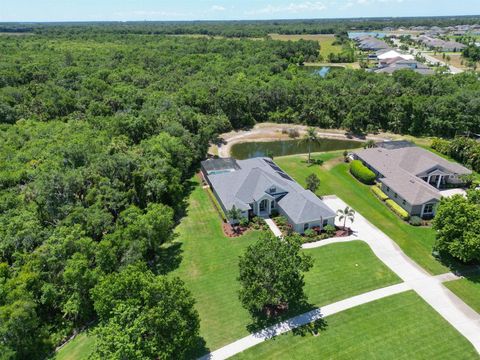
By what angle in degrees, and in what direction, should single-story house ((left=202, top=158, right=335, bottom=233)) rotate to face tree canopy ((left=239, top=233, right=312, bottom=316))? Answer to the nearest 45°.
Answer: approximately 45° to its right

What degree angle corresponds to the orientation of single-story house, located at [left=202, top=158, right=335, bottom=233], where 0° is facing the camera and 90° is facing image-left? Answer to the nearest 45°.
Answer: approximately 315°

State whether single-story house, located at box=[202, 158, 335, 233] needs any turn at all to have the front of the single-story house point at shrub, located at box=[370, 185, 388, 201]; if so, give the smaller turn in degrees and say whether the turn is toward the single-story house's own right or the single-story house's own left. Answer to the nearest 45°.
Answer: approximately 45° to the single-story house's own left

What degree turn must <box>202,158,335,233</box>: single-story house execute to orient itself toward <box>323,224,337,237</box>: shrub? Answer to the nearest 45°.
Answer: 0° — it already faces it

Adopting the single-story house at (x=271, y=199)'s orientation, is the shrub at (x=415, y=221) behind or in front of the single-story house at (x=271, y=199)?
in front

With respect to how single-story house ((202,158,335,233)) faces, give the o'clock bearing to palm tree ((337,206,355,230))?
The palm tree is roughly at 11 o'clock from the single-story house.

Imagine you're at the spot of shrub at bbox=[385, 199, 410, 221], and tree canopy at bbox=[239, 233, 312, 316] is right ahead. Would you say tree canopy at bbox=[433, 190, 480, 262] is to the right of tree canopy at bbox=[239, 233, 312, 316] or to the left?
left
